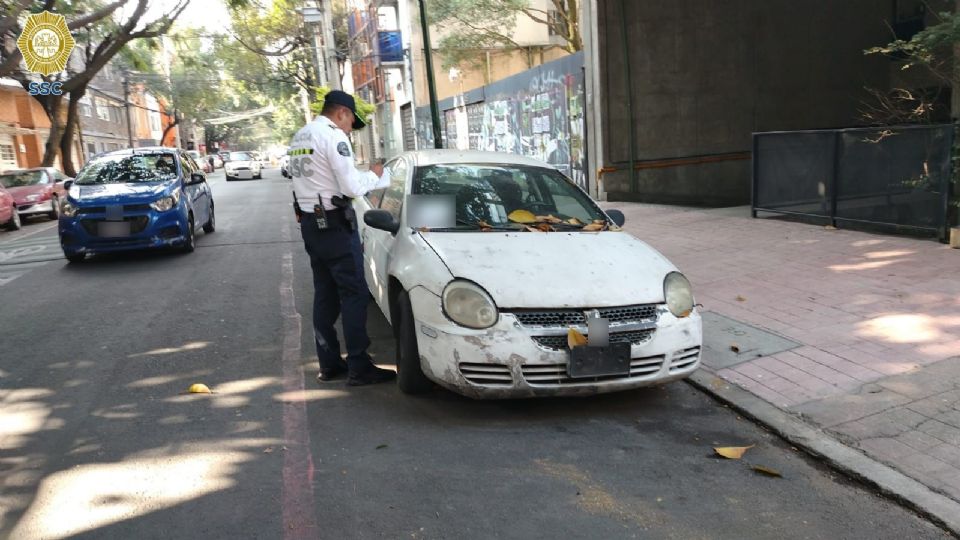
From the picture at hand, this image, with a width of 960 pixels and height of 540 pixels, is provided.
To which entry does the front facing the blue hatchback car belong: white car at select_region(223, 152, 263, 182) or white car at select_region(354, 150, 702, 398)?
white car at select_region(223, 152, 263, 182)

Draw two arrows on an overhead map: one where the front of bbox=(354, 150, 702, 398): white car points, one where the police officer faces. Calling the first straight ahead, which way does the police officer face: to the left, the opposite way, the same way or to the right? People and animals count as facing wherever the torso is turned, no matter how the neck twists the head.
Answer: to the left

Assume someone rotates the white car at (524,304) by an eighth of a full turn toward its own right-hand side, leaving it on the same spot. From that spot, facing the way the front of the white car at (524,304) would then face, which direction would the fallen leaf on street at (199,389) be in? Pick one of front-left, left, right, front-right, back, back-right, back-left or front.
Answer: front

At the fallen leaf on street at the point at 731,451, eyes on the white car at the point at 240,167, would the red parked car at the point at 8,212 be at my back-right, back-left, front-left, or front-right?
front-left

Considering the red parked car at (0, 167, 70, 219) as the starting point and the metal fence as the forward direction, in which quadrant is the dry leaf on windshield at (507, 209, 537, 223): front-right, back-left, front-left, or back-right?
front-right

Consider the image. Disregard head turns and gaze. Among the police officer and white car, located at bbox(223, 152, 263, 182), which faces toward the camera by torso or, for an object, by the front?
the white car

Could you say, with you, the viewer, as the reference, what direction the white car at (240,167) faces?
facing the viewer

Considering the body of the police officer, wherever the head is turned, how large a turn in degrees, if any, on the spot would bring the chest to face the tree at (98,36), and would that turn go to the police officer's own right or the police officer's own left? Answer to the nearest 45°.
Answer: approximately 45° to the police officer's own left

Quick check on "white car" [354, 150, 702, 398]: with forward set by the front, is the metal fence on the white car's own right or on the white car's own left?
on the white car's own left

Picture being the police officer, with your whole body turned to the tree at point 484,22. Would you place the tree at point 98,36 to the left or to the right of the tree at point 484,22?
left

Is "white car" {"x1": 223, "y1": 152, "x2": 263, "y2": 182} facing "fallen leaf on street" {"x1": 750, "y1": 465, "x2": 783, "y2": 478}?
yes

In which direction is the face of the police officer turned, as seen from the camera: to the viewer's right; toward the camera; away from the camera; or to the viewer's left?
to the viewer's right

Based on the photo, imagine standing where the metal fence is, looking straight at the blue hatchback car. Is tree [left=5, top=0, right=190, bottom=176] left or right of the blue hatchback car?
right

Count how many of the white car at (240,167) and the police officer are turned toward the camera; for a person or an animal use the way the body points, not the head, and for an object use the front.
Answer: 1

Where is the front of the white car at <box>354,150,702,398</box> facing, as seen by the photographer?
facing the viewer and to the right of the viewer

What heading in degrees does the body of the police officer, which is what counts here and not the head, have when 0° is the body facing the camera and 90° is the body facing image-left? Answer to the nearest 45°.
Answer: approximately 225°
